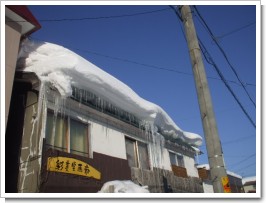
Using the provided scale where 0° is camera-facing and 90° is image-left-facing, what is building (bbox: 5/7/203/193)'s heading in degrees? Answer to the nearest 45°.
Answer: approximately 315°

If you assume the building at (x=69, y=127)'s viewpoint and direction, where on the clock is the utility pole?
The utility pole is roughly at 12 o'clock from the building.
